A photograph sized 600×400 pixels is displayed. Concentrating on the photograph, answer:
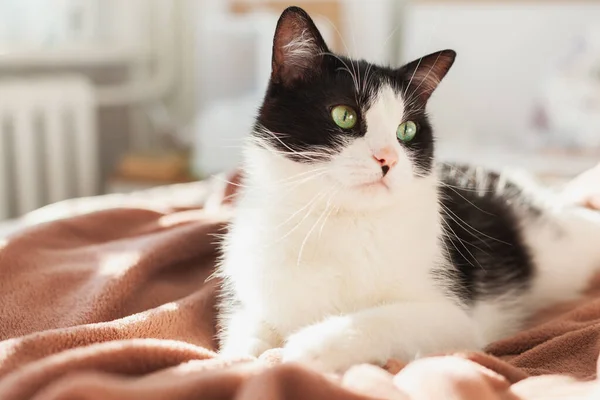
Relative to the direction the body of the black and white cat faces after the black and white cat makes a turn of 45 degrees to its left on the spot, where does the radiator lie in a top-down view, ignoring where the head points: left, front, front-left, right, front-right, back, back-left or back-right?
back-right

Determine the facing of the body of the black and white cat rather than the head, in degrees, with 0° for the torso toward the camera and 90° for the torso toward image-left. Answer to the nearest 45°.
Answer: approximately 45°

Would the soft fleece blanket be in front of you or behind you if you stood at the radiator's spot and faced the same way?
in front

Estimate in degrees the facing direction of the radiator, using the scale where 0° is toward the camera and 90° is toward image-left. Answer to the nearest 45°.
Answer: approximately 0°
